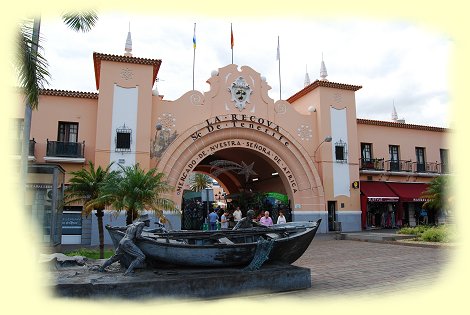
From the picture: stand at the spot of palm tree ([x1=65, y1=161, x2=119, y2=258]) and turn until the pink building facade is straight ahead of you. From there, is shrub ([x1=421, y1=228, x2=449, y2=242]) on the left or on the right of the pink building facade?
right

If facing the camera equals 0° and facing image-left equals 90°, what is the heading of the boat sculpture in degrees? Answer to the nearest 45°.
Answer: approximately 270°

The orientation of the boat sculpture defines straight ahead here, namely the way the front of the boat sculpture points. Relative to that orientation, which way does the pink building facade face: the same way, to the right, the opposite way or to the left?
to the right

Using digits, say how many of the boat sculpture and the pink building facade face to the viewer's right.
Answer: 1

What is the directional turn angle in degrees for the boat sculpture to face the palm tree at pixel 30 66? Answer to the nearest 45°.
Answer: approximately 180°

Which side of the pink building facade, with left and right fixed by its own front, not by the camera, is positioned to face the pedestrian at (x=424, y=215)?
left

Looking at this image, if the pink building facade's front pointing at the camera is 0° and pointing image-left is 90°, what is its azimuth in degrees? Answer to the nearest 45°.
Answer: approximately 0°

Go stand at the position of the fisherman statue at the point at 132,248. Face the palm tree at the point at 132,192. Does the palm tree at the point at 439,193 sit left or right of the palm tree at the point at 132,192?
right

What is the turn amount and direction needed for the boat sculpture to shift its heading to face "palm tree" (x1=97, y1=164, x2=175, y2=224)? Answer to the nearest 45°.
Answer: approximately 135° to its left

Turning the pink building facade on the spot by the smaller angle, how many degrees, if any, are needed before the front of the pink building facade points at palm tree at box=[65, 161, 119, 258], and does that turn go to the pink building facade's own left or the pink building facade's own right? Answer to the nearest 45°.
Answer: approximately 45° to the pink building facade's own right
